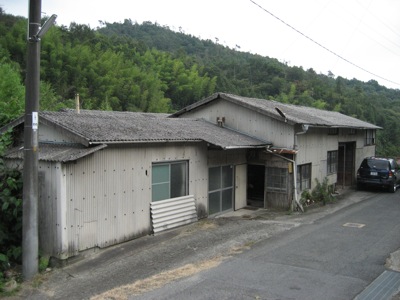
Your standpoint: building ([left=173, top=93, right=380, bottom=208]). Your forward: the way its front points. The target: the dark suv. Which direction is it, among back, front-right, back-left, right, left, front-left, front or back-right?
left

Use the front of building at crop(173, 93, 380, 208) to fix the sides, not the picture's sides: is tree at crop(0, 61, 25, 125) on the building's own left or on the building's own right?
on the building's own right

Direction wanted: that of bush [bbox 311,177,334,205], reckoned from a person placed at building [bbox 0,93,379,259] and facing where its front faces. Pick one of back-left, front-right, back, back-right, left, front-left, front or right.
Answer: left

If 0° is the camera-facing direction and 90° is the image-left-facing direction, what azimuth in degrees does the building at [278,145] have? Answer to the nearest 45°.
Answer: approximately 315°

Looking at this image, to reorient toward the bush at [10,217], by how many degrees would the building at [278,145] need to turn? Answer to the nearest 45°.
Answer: approximately 90° to its right
